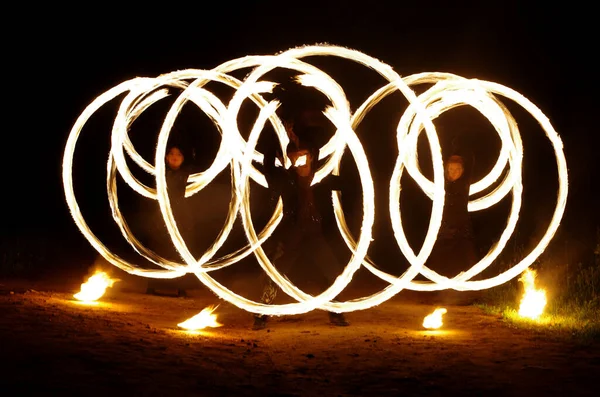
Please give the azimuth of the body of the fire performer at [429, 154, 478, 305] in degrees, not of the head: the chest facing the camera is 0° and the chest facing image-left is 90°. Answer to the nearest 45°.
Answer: approximately 0°

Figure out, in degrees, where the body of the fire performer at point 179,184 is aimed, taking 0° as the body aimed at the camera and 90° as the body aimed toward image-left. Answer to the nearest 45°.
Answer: approximately 0°

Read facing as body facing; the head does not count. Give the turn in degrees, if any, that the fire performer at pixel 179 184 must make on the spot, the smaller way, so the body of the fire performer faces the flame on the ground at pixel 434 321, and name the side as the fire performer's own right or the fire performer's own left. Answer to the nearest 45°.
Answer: approximately 45° to the fire performer's own left

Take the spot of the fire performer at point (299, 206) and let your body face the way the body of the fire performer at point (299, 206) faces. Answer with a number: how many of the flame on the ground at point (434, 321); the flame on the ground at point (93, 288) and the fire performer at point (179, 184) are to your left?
1

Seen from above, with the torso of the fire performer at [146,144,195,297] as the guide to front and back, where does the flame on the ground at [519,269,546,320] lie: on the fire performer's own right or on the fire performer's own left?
on the fire performer's own left

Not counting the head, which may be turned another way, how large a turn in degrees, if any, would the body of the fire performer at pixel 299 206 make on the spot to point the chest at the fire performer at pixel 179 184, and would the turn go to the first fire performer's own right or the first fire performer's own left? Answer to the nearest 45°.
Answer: approximately 135° to the first fire performer's own right

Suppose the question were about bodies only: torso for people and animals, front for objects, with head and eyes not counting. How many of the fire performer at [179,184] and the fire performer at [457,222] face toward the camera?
2

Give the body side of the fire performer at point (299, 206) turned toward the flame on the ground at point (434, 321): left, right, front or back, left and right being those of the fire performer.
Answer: left

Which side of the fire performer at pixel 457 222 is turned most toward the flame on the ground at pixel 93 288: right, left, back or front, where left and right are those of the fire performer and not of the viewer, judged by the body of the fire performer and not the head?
right
